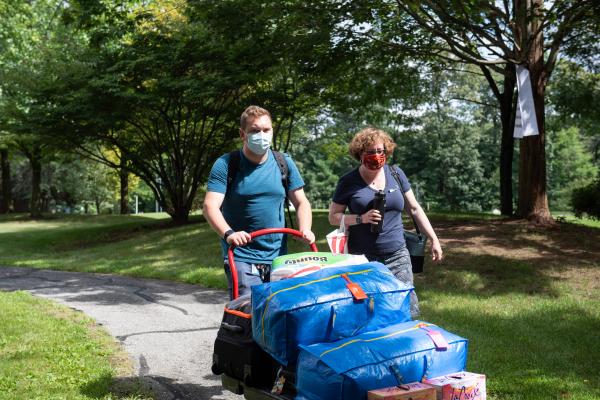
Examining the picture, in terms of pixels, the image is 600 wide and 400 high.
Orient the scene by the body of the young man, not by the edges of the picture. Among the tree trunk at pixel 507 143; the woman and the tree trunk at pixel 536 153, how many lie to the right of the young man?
0

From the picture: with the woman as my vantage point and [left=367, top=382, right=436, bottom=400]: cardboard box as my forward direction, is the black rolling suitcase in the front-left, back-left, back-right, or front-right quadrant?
front-right

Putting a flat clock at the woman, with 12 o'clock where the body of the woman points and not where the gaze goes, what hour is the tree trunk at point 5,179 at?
The tree trunk is roughly at 5 o'clock from the woman.

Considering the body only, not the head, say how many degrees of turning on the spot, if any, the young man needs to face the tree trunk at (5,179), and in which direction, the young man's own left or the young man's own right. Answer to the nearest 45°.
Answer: approximately 180°

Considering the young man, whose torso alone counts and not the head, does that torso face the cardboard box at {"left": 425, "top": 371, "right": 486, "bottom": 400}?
yes

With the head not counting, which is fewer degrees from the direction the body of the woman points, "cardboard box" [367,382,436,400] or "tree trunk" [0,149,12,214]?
the cardboard box

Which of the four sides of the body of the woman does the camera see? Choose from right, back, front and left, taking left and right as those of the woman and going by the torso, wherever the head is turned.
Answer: front

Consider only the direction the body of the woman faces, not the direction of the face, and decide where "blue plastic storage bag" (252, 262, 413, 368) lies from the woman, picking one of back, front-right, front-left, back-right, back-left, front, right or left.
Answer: front

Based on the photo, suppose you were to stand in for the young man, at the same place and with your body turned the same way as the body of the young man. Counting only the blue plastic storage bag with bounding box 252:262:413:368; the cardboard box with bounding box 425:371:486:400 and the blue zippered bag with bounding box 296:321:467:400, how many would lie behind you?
0

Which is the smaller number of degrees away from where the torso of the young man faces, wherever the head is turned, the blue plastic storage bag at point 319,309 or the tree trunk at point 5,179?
the blue plastic storage bag

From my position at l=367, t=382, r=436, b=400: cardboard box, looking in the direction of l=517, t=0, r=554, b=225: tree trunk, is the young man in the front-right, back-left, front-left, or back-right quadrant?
front-left

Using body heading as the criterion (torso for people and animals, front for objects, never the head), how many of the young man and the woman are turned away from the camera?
0

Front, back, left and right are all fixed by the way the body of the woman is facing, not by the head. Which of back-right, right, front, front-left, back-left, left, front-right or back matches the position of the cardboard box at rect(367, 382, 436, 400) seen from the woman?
front

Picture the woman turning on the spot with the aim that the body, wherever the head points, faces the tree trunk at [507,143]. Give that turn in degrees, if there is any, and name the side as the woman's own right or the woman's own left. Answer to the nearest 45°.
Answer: approximately 180°

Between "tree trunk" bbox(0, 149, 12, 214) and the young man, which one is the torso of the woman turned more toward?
the young man

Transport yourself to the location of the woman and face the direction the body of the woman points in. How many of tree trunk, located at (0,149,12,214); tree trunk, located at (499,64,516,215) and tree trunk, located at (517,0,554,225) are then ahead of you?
0
